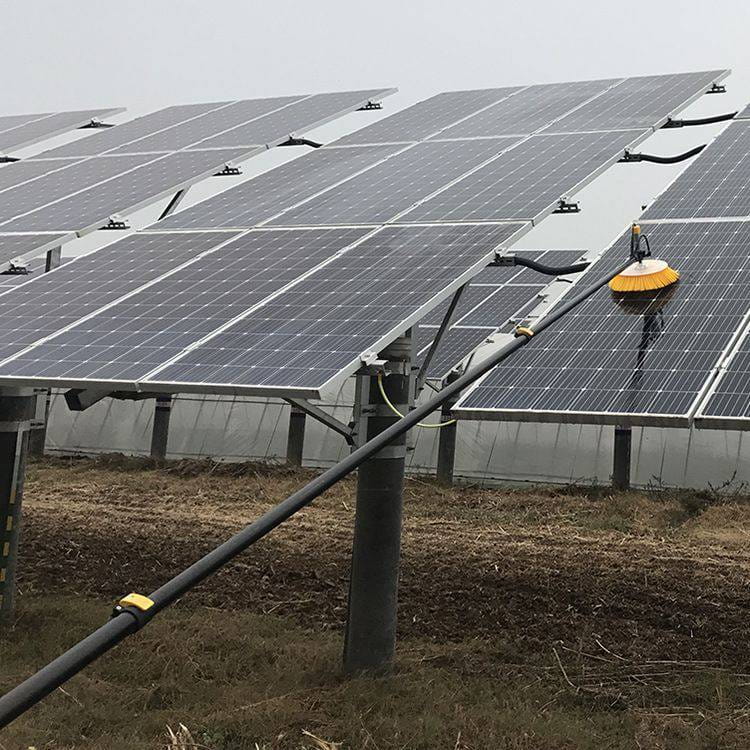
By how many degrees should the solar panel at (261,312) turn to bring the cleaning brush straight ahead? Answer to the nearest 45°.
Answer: approximately 135° to its left

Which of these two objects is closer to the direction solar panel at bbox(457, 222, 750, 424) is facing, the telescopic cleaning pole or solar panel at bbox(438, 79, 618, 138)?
the telescopic cleaning pole

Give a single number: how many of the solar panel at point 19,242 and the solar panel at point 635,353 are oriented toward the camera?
2

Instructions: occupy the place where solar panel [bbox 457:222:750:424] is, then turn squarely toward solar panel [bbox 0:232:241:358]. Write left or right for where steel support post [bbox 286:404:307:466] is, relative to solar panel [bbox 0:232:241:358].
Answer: right

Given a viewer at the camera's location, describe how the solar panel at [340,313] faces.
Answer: facing the viewer and to the left of the viewer

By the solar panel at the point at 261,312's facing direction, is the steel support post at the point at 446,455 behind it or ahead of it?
behind

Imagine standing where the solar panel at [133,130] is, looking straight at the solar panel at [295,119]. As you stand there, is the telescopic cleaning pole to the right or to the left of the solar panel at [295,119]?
right

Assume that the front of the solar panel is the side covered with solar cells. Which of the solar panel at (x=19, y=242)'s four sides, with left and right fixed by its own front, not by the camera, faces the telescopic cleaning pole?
front

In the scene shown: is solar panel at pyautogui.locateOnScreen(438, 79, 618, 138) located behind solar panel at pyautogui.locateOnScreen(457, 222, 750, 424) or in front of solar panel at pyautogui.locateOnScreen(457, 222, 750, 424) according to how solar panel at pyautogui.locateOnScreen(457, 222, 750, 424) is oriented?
behind

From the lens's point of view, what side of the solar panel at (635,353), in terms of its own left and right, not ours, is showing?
front
